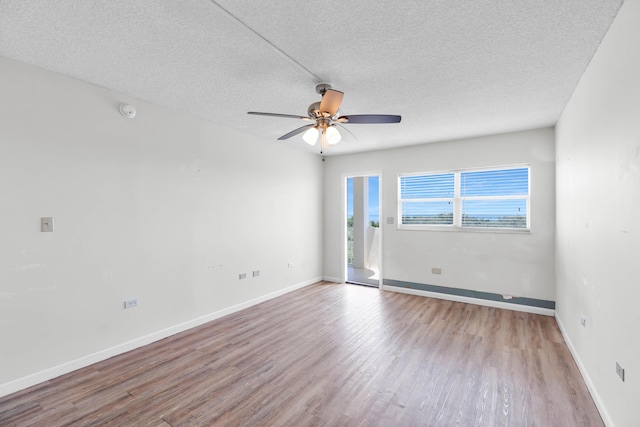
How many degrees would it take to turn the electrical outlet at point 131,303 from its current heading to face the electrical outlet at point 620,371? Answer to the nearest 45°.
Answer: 0° — it already faces it

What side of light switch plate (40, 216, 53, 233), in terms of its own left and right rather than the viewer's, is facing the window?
left

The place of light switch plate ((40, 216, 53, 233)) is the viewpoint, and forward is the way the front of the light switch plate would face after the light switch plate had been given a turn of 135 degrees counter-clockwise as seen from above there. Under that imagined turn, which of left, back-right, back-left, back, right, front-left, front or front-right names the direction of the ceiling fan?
right

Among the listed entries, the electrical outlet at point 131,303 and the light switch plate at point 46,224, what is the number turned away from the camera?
0

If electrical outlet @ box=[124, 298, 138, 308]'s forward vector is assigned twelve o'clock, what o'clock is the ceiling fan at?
The ceiling fan is roughly at 12 o'clock from the electrical outlet.

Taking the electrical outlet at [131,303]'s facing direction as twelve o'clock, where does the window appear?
The window is roughly at 11 o'clock from the electrical outlet.

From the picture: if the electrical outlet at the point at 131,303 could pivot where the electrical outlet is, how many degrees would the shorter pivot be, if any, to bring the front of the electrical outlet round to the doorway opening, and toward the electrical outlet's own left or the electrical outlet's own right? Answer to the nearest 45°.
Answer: approximately 45° to the electrical outlet's own left

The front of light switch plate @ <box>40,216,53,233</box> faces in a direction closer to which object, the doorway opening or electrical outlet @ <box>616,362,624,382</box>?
the electrical outlet
